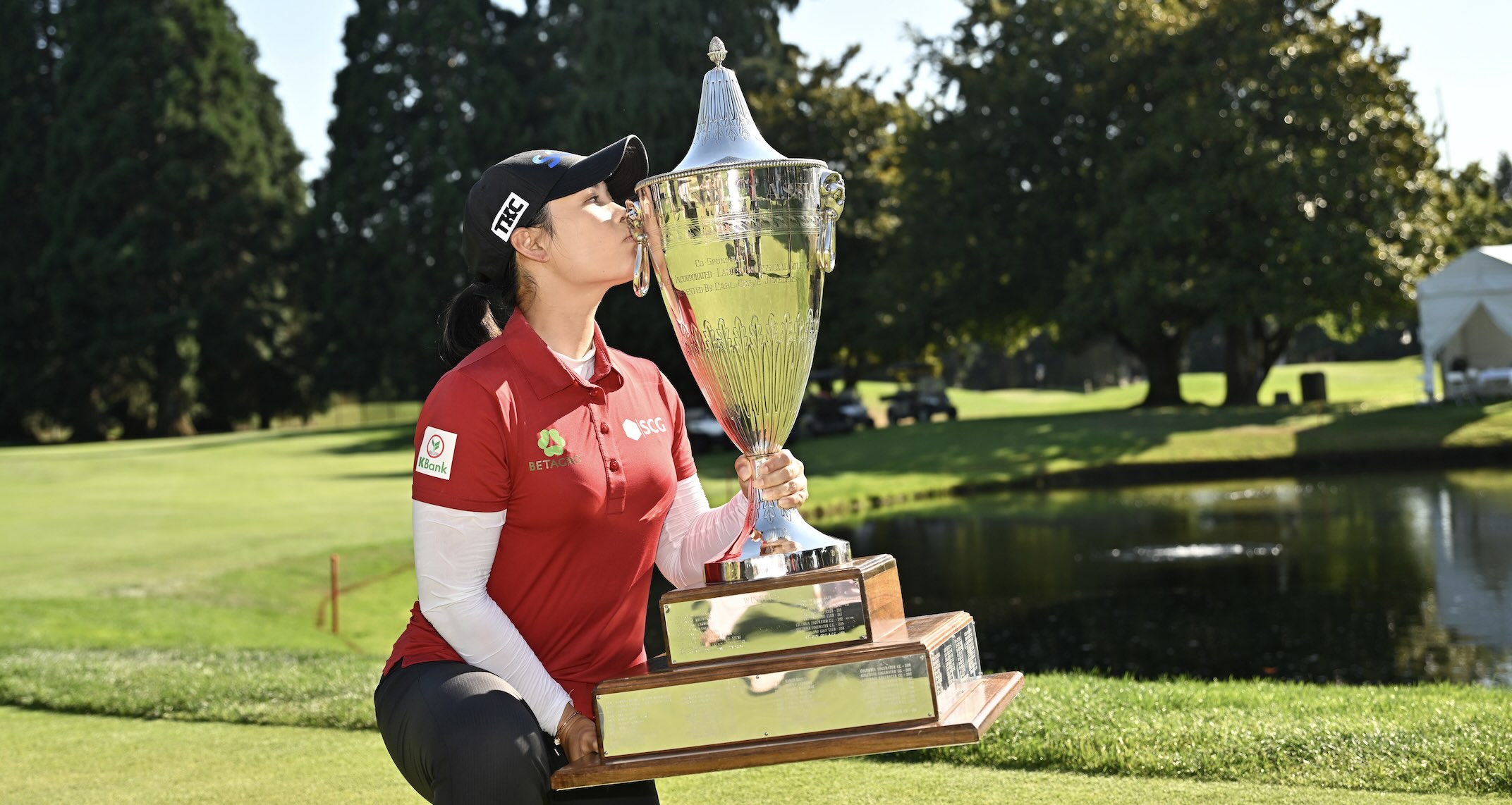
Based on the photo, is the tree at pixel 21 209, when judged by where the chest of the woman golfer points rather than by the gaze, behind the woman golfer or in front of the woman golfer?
behind

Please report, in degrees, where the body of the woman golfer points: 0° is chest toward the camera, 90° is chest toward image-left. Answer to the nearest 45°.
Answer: approximately 315°

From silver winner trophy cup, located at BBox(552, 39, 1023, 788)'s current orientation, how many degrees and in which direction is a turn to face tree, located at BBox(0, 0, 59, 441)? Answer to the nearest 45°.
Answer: approximately 135° to its right

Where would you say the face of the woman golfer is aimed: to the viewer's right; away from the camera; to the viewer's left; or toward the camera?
to the viewer's right

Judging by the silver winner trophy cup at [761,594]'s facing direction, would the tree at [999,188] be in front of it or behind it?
behind

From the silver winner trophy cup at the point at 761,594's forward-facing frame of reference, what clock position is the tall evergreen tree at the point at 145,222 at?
The tall evergreen tree is roughly at 5 o'clock from the silver winner trophy cup.

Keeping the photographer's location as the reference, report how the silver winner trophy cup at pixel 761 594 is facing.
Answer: facing the viewer

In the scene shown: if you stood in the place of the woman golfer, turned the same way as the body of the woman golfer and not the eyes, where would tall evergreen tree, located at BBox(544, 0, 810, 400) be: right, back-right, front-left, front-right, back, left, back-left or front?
back-left

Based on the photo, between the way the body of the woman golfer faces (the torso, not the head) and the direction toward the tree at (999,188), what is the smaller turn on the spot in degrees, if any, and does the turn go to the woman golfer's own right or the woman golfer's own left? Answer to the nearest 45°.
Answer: approximately 135° to the woman golfer's own left
